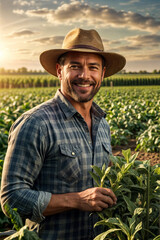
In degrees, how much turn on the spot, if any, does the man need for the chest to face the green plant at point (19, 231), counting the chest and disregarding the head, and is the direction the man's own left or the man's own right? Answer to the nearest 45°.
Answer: approximately 45° to the man's own right

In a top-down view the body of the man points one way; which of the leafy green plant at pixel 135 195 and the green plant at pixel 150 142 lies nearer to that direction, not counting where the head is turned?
the leafy green plant

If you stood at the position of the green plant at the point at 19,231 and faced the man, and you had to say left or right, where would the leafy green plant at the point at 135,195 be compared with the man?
right

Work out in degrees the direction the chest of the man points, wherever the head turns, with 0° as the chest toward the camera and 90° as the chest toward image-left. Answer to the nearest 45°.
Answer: approximately 315°

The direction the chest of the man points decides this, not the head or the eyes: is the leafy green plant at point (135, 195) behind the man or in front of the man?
in front
